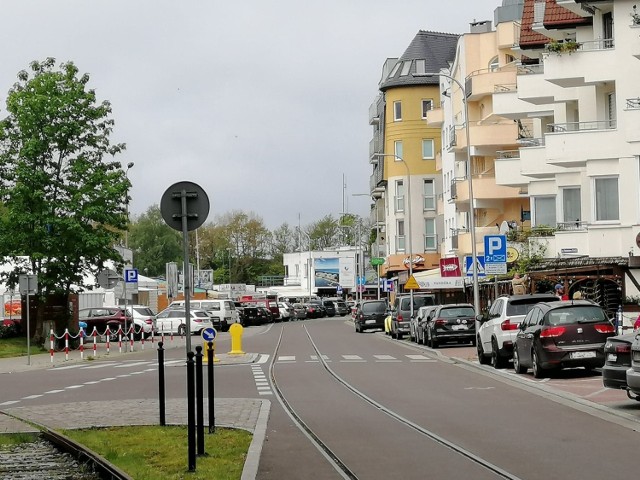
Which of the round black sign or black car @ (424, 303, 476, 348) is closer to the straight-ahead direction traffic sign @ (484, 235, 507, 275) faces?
the round black sign

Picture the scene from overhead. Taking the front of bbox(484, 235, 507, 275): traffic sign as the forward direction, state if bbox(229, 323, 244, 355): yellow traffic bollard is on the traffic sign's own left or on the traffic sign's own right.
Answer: on the traffic sign's own right

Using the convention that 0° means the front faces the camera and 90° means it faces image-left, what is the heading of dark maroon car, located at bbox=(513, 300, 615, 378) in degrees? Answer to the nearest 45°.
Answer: approximately 135°

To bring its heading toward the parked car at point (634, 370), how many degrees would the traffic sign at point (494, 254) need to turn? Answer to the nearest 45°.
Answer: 0° — it already faces it

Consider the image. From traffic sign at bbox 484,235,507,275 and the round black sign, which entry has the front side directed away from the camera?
the round black sign

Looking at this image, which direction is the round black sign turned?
away from the camera

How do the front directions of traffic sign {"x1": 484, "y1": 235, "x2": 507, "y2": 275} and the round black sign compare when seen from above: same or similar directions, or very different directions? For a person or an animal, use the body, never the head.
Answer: very different directions

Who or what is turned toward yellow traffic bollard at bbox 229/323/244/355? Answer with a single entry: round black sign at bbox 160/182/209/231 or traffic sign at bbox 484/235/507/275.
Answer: the round black sign

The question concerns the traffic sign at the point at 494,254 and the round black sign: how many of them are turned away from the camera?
1

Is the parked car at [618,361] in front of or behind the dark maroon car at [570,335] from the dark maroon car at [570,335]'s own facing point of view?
behind

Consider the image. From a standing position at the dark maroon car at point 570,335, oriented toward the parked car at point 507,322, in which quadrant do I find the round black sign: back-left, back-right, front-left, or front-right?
back-left

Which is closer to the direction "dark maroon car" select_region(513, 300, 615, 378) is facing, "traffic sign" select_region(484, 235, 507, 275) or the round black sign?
the traffic sign

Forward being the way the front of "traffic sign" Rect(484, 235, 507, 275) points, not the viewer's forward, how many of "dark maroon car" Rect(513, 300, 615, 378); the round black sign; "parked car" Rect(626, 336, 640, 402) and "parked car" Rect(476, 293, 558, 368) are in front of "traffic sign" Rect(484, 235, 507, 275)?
4
